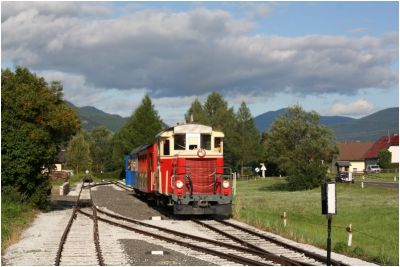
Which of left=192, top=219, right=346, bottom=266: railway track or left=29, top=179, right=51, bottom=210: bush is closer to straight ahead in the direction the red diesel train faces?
the railway track

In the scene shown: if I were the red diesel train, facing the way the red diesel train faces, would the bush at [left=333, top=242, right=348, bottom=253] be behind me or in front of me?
in front

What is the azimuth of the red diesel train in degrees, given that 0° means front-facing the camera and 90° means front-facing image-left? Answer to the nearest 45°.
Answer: approximately 0°

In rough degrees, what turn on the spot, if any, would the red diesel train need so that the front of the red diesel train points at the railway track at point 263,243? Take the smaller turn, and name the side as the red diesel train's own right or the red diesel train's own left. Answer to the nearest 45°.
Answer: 0° — it already faces it

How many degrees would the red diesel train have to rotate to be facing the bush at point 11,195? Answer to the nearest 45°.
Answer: approximately 90° to its right

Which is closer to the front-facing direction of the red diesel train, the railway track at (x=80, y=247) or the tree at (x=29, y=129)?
the railway track

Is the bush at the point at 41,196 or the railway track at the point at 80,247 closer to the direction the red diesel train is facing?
the railway track
